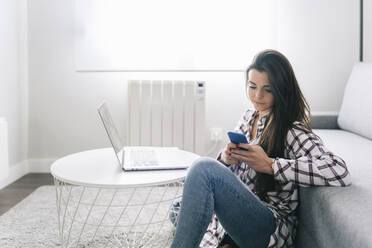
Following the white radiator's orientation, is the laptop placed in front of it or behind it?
in front

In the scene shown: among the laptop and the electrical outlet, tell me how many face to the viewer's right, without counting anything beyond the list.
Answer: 1

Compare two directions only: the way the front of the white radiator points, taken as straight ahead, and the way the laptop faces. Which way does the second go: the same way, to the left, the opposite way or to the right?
to the left

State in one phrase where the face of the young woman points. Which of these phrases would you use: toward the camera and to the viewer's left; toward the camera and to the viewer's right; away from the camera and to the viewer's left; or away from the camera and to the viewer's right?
toward the camera and to the viewer's left

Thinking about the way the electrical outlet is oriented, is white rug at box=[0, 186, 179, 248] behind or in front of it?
in front

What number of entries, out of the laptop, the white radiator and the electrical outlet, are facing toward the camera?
2

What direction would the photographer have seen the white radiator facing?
facing the viewer

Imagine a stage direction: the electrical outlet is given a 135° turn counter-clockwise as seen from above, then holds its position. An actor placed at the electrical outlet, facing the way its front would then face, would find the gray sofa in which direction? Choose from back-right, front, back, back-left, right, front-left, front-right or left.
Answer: back-right

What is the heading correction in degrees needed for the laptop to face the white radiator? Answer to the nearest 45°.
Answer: approximately 90° to its left

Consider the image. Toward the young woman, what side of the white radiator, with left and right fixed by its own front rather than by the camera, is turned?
front

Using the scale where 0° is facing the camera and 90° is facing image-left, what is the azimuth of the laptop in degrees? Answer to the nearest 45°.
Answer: approximately 270°
